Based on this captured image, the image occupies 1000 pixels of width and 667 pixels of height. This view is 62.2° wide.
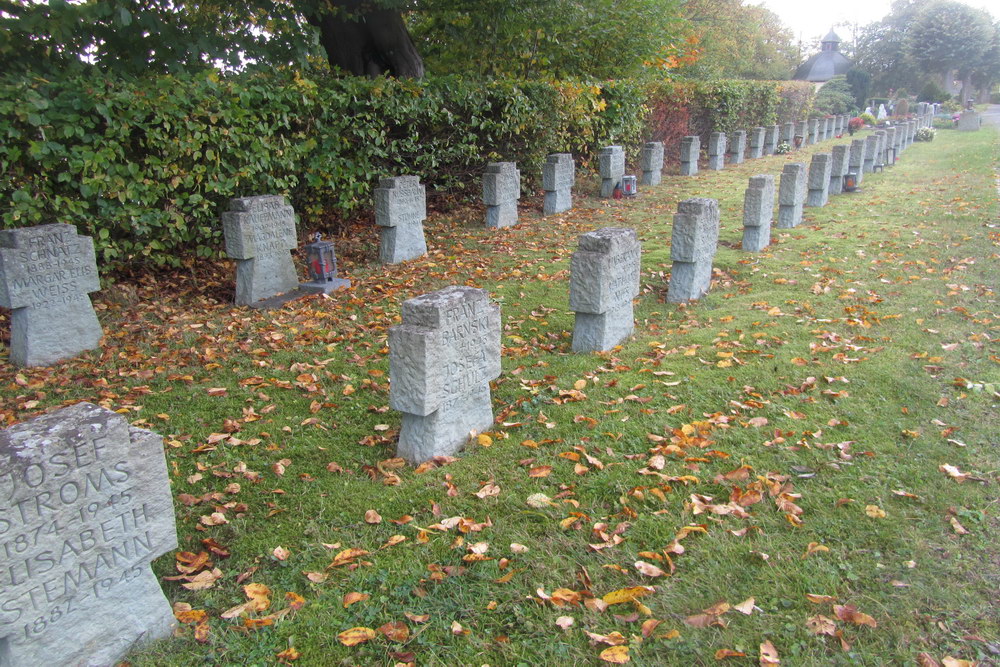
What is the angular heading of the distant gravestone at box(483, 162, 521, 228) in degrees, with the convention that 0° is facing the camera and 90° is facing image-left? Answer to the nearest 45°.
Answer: approximately 315°

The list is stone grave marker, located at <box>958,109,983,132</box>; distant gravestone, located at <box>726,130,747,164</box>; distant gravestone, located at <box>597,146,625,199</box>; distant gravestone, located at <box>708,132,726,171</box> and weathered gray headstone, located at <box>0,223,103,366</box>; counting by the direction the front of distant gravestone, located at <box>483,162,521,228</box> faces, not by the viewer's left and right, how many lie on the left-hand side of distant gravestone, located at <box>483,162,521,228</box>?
4

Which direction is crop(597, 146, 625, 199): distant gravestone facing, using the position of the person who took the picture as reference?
facing the viewer and to the right of the viewer

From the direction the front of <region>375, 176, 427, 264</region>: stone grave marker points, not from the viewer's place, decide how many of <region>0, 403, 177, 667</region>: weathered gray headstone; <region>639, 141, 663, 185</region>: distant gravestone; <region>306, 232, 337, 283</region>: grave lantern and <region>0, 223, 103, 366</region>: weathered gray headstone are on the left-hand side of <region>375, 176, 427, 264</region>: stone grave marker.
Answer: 1

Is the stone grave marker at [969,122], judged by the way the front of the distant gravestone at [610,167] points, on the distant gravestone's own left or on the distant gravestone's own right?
on the distant gravestone's own left

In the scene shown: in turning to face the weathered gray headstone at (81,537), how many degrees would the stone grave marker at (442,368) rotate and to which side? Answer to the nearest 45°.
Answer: approximately 90° to its right

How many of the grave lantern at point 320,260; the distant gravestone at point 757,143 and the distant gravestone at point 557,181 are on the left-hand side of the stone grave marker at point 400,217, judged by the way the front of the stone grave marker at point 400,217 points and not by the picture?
2

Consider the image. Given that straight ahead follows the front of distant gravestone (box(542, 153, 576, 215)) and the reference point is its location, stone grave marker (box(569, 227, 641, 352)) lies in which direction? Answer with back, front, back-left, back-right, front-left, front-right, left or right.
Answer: front-right

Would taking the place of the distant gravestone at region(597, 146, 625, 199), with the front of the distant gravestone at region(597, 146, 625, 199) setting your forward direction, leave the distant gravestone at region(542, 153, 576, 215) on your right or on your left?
on your right

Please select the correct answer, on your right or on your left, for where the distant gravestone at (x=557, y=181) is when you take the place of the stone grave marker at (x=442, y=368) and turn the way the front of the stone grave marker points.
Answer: on your left

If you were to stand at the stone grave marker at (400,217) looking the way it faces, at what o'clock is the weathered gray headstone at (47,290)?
The weathered gray headstone is roughly at 3 o'clock from the stone grave marker.

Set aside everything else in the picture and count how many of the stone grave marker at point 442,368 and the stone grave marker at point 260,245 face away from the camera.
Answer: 0

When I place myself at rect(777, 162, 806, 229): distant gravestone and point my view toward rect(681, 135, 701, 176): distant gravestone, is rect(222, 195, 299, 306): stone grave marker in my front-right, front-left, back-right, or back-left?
back-left
